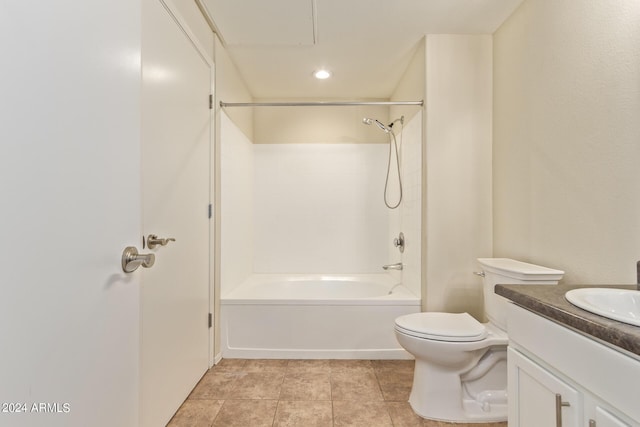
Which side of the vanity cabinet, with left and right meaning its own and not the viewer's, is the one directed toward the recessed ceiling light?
right

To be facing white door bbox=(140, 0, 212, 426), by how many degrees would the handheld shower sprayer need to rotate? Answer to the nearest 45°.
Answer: approximately 45° to its left

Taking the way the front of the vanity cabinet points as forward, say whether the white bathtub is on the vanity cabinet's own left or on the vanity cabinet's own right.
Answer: on the vanity cabinet's own right

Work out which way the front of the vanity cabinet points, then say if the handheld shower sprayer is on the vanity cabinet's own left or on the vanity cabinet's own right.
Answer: on the vanity cabinet's own right

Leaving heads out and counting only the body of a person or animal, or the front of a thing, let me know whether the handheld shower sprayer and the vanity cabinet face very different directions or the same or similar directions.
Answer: same or similar directions

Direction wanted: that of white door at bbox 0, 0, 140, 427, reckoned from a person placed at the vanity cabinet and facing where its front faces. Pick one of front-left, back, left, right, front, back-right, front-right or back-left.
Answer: front

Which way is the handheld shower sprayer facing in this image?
to the viewer's left

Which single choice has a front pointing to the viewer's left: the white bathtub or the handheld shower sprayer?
the handheld shower sprayer

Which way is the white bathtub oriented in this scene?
toward the camera

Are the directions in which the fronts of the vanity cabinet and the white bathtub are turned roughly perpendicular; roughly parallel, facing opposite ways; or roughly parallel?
roughly perpendicular

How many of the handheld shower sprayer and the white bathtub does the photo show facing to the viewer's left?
1

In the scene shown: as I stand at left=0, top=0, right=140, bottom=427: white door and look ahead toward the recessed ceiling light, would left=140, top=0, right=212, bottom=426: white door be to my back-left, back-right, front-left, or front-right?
front-left
